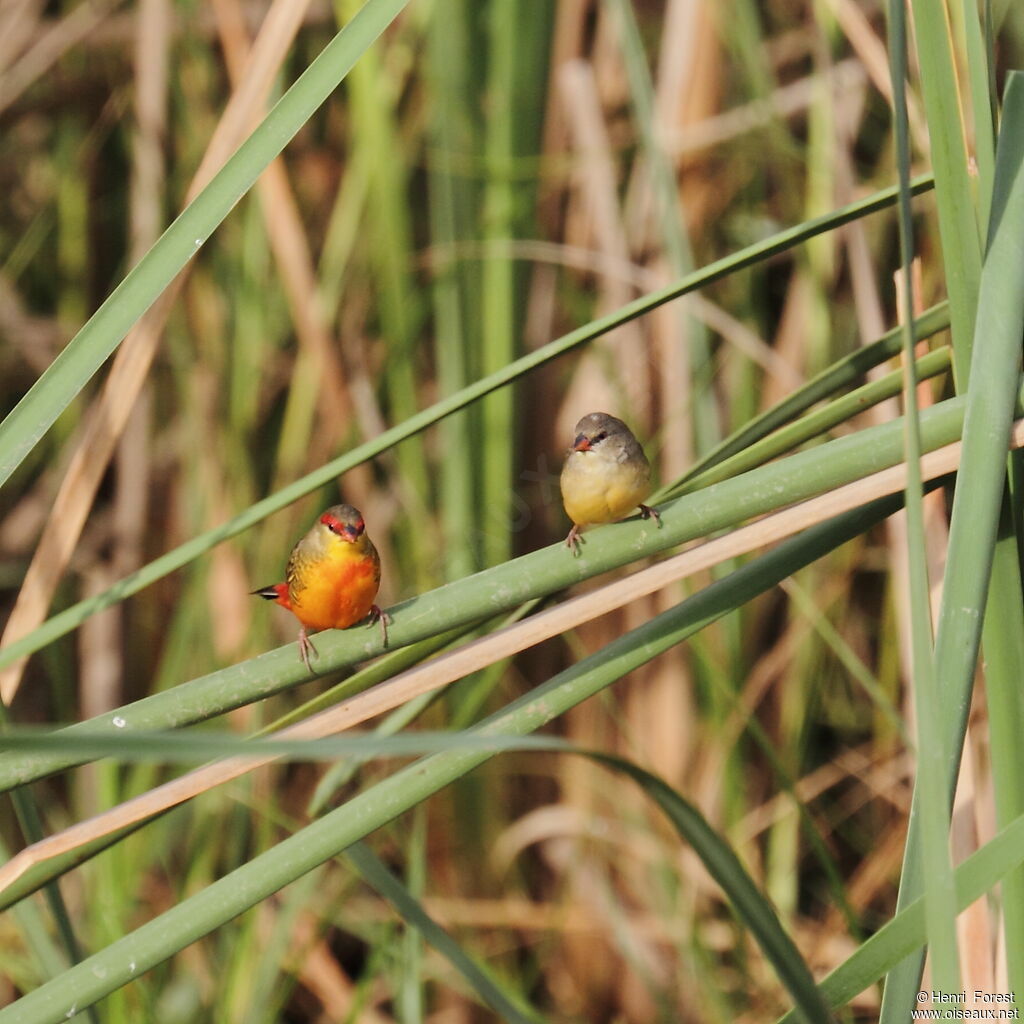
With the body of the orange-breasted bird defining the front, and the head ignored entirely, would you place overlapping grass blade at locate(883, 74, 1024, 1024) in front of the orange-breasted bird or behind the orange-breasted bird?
in front

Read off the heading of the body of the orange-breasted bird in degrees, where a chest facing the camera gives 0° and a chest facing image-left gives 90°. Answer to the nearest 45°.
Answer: approximately 315°

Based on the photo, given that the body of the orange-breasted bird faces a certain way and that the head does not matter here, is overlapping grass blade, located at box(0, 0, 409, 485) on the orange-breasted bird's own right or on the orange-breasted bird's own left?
on the orange-breasted bird's own right
